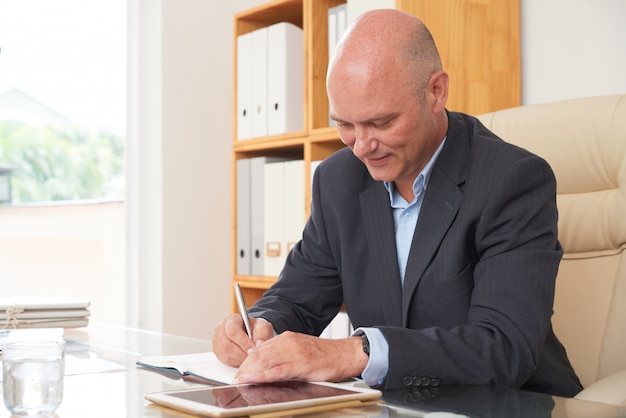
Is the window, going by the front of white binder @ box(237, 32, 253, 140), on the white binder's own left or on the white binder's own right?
on the white binder's own right

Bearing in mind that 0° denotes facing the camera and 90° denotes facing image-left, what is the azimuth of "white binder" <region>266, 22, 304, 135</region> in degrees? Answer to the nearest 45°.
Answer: approximately 45°

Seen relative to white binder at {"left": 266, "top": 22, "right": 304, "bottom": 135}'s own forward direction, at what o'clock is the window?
The window is roughly at 3 o'clock from the white binder.

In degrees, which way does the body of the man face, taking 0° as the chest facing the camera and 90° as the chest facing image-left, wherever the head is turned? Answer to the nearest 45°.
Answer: approximately 45°

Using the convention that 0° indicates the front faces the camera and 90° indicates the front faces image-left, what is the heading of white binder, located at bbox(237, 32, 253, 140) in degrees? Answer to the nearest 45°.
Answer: approximately 45°
